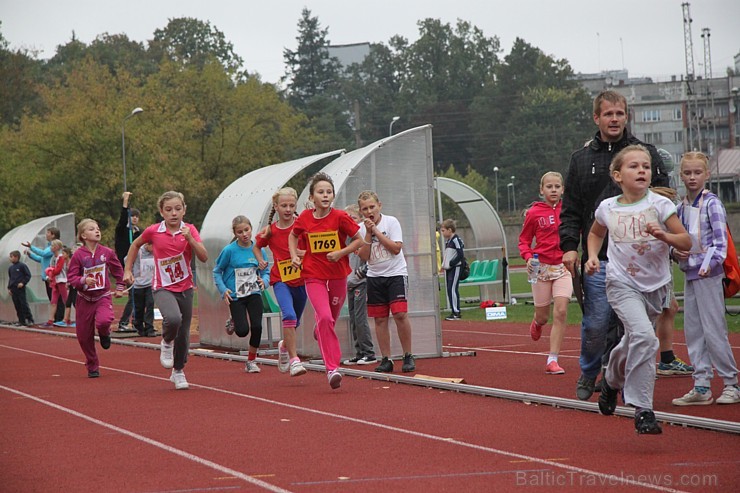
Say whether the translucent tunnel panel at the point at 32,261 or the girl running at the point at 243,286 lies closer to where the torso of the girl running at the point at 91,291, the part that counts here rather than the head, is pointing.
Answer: the girl running

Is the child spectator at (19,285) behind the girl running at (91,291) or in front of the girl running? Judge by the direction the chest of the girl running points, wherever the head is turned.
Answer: behind

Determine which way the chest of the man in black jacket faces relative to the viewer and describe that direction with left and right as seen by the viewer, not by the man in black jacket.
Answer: facing the viewer

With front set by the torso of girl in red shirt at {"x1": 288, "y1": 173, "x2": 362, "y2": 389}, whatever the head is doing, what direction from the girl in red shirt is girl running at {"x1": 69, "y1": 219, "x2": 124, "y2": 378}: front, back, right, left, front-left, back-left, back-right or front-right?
back-right

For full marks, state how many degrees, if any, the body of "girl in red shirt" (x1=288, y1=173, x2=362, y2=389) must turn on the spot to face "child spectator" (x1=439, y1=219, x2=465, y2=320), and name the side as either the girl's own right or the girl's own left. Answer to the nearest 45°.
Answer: approximately 180°

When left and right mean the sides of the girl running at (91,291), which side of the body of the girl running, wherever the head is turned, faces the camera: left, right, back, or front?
front

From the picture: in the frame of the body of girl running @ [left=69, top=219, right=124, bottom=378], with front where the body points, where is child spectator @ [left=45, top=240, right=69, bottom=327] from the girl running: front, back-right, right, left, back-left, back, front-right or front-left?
back

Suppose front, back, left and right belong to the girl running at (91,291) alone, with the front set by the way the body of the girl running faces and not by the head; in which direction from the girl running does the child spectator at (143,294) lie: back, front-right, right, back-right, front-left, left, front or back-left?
back

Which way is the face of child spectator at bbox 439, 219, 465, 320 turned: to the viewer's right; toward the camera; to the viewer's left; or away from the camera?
to the viewer's left

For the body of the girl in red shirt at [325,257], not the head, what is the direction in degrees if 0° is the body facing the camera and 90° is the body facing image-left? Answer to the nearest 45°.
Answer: approximately 0°

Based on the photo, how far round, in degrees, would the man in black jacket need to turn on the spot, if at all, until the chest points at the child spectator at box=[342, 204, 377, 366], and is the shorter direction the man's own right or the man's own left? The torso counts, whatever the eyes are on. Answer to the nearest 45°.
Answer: approximately 135° to the man's own right

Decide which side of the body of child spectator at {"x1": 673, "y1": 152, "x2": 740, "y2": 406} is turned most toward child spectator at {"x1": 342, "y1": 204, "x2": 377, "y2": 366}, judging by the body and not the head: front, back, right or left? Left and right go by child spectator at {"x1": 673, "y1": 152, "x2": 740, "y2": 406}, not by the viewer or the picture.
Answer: right

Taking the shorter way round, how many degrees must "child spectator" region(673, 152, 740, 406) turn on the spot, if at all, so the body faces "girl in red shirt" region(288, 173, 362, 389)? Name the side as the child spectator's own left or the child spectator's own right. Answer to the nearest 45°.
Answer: approximately 45° to the child spectator's own right
